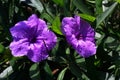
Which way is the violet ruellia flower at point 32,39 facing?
toward the camera
